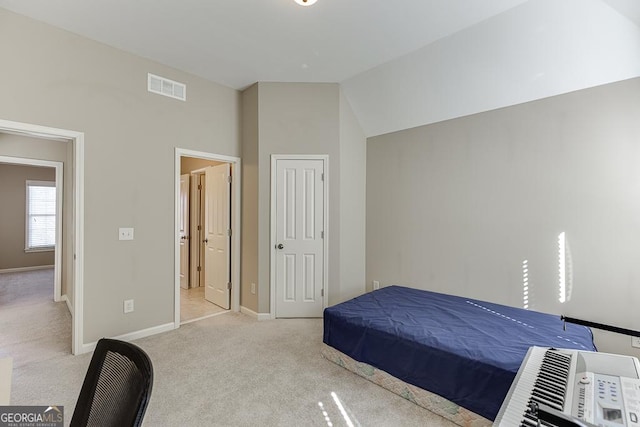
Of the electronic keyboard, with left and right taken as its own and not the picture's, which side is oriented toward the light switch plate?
front

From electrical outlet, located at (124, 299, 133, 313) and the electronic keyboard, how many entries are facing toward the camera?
1

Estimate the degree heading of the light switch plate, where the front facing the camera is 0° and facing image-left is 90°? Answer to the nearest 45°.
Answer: approximately 0°

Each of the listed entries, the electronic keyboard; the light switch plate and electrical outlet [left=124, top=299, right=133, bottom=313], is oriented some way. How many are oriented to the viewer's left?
1

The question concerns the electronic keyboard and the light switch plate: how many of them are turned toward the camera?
1

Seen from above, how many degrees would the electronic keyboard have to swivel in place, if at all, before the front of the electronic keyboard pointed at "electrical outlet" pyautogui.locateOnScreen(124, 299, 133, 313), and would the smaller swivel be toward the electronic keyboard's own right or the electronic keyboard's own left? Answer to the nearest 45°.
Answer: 0° — it already faces it

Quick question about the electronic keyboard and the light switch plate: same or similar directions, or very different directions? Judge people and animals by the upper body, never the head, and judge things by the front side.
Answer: very different directions

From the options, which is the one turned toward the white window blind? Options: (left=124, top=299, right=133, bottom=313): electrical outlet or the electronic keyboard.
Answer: the electronic keyboard

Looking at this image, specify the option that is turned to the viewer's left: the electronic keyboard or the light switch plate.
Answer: the electronic keyboard

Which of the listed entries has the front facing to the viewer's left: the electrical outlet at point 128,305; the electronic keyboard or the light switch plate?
the electronic keyboard

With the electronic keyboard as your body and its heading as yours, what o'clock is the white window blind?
The white window blind is roughly at 12 o'clock from the electronic keyboard.

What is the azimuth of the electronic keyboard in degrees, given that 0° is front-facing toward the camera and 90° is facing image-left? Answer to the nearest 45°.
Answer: approximately 90°

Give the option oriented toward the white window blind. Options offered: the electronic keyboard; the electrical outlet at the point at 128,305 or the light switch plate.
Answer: the electronic keyboard
